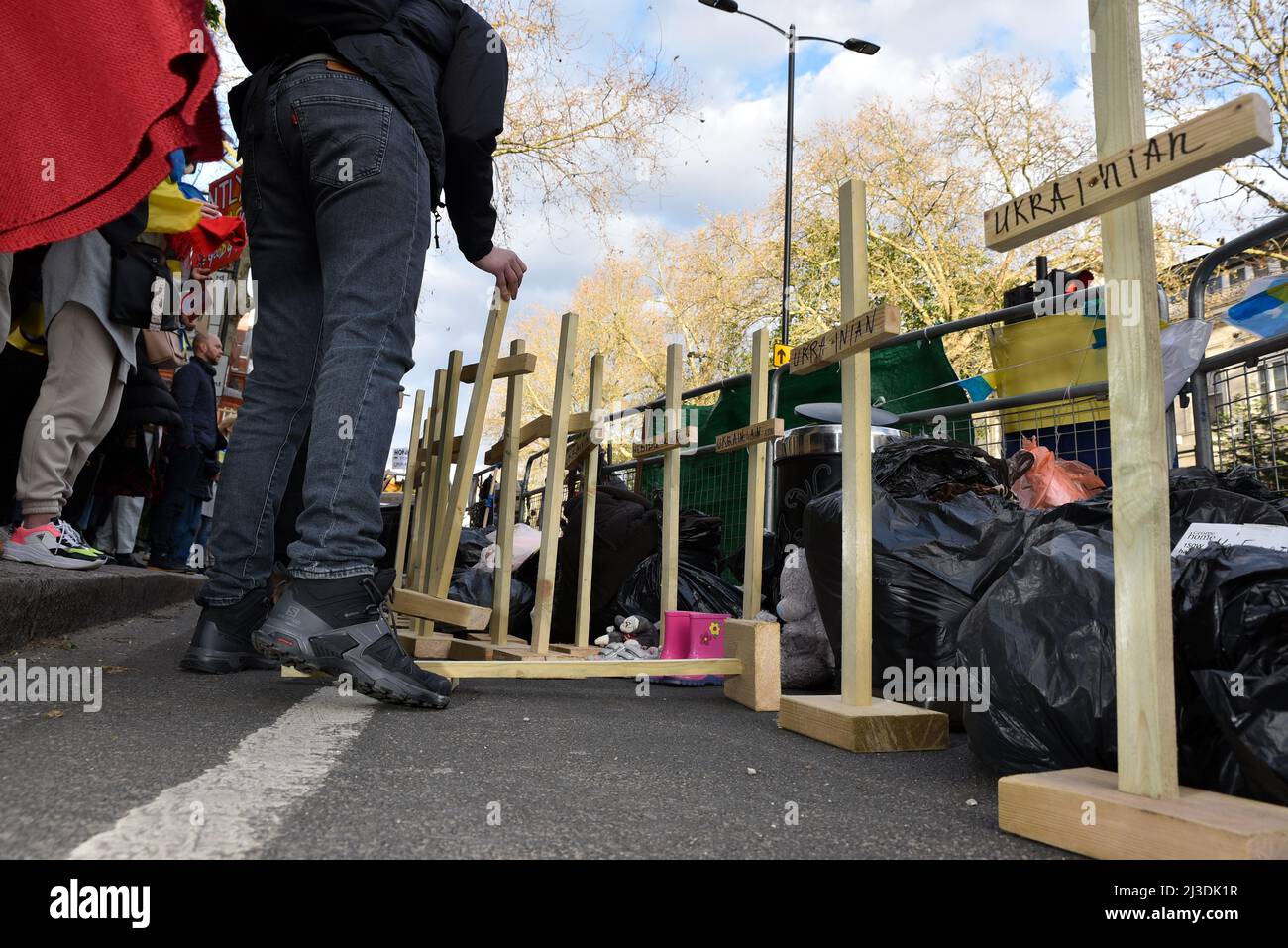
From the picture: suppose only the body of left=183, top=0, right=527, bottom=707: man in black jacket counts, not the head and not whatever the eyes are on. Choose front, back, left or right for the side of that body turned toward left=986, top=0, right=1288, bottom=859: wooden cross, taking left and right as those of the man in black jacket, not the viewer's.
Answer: right

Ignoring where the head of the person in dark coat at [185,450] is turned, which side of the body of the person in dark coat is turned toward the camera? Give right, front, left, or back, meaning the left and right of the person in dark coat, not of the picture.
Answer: right

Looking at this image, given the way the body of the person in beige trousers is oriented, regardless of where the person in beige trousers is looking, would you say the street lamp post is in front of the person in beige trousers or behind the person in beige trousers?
in front

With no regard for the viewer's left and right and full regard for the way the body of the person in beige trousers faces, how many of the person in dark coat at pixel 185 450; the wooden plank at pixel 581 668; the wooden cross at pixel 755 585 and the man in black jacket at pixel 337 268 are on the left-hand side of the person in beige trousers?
1

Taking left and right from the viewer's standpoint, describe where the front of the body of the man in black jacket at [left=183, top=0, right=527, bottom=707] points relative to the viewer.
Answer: facing away from the viewer and to the right of the viewer

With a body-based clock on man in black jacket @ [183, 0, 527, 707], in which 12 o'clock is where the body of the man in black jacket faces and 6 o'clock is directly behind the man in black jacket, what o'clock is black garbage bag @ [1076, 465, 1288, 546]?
The black garbage bag is roughly at 2 o'clock from the man in black jacket.

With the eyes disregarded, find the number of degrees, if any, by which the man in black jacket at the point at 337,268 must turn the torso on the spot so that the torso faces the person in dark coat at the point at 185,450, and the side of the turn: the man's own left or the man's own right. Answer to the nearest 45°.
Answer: approximately 45° to the man's own left

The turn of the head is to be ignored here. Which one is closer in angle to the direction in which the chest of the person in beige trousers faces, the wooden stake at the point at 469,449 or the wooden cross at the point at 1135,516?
the wooden stake

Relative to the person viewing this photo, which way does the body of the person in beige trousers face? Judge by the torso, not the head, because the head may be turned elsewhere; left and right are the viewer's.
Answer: facing to the right of the viewer

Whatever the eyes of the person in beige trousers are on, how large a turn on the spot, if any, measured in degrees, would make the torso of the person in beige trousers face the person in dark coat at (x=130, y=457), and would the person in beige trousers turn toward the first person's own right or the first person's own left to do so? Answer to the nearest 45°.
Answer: approximately 90° to the first person's own left

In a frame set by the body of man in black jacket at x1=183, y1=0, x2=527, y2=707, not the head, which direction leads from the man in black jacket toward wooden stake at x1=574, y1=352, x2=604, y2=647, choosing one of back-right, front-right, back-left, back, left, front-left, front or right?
front

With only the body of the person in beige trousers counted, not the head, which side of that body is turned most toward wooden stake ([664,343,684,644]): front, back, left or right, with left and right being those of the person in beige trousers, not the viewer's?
front
